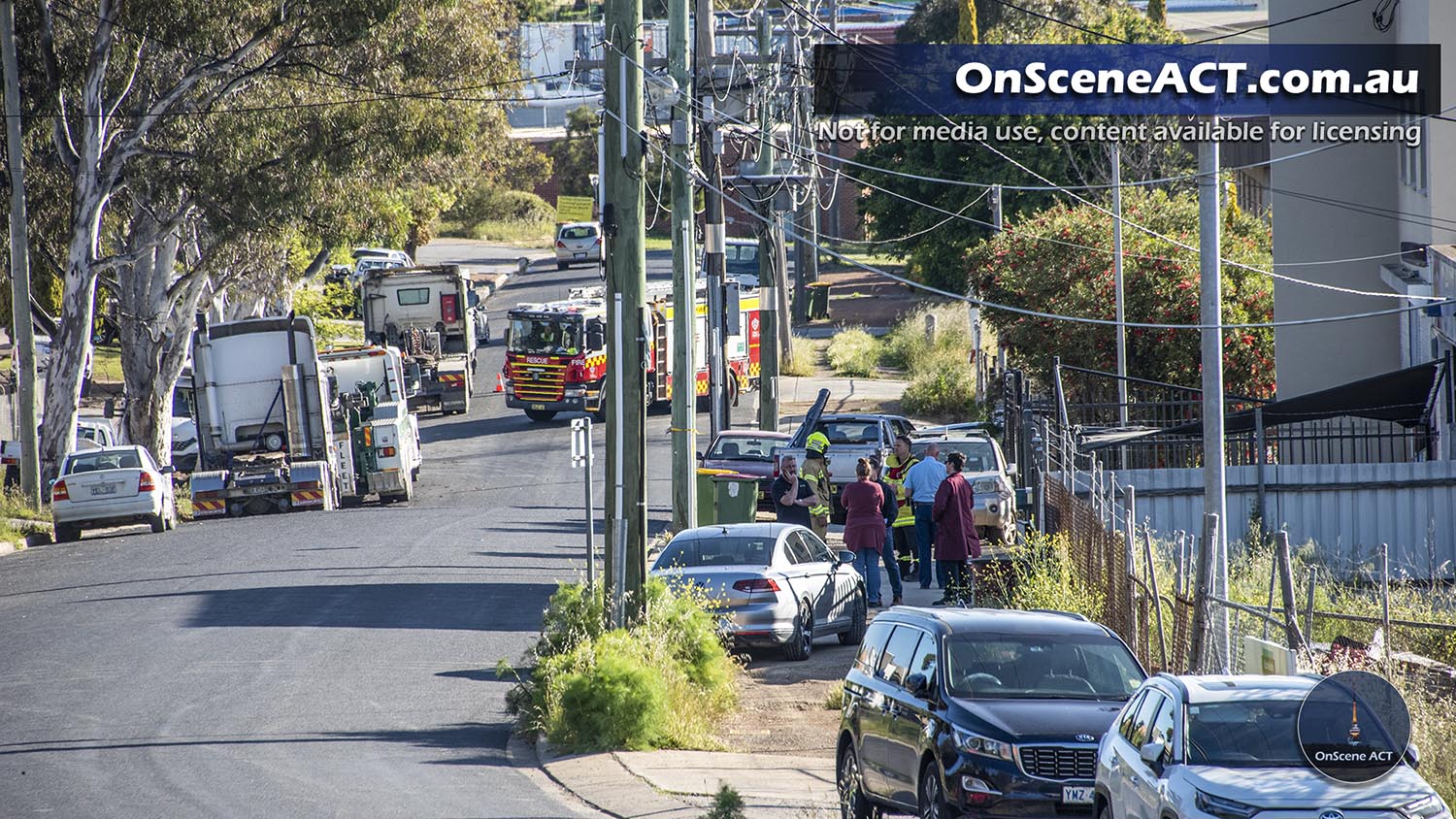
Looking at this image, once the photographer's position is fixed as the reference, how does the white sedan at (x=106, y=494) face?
facing away from the viewer

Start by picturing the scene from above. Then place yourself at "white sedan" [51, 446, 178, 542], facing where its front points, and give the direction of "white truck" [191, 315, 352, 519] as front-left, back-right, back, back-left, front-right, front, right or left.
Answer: front-right

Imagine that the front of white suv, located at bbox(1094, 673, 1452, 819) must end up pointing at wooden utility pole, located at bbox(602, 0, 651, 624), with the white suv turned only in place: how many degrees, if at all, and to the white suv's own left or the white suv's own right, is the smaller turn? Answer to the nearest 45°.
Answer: approximately 180°

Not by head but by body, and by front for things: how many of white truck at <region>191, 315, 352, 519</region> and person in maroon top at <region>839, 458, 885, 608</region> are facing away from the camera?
2

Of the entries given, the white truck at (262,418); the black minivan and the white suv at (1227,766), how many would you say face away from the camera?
1

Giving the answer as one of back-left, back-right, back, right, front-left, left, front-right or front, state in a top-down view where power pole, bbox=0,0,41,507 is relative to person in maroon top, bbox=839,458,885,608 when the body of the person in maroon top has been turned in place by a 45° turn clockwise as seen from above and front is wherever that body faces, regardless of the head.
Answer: left

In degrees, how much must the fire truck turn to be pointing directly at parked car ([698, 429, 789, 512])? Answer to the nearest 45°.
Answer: approximately 45° to its left

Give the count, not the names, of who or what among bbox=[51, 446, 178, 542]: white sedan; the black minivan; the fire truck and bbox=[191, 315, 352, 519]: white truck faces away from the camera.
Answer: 2

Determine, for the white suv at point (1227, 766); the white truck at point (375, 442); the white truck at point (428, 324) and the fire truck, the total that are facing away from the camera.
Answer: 2

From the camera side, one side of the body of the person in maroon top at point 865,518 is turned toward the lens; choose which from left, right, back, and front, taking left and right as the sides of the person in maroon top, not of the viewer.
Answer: back

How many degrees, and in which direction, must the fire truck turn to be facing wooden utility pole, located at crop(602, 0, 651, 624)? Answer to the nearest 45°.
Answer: approximately 45° to its left

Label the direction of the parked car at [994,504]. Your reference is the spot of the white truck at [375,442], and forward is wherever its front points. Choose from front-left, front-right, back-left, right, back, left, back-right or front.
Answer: back-right

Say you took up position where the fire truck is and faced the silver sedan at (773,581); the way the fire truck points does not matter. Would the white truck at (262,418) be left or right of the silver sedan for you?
right

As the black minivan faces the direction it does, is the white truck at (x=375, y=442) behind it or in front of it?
behind

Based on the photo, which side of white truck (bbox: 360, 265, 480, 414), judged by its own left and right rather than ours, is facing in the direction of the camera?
back

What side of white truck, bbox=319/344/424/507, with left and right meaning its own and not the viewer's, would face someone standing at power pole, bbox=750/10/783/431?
right

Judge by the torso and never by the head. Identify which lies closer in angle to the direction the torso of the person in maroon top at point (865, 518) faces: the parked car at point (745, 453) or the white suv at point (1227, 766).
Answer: the parked car
